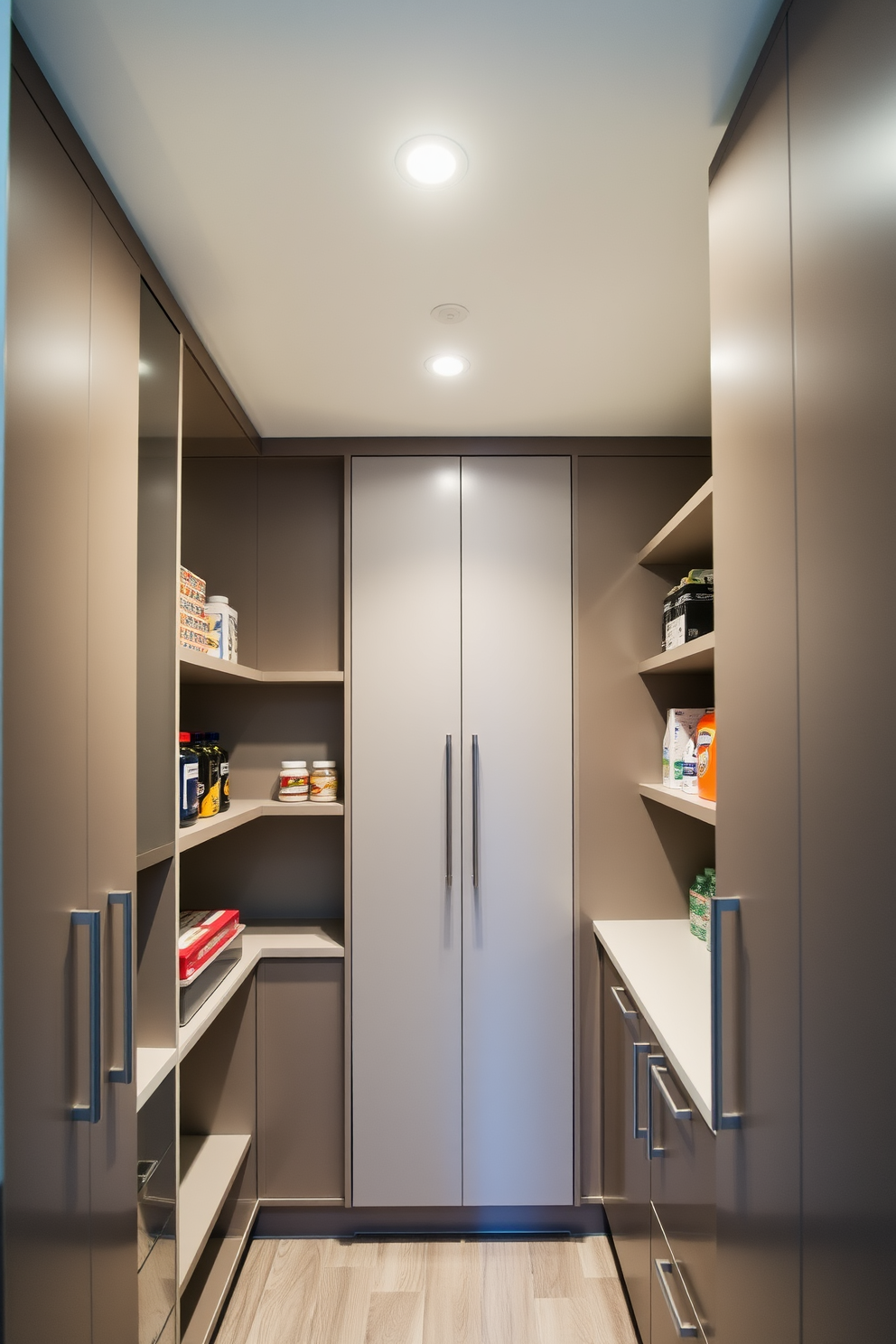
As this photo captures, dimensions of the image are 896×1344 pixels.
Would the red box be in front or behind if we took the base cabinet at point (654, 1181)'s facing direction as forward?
in front

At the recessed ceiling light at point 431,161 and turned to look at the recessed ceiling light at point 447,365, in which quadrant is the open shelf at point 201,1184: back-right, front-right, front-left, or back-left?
front-left

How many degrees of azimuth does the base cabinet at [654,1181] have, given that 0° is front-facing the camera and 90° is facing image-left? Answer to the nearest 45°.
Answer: approximately 90°

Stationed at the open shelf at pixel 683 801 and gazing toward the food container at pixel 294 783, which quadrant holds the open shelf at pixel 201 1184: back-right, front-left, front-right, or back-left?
front-left

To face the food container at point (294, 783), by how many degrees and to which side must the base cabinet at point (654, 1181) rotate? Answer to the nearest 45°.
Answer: approximately 45° to its right
